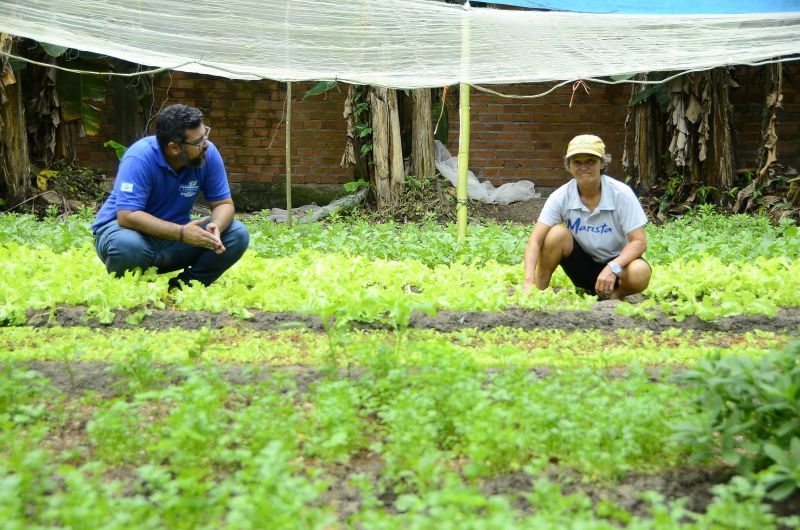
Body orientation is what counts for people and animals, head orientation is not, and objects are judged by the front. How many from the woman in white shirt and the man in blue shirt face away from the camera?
0

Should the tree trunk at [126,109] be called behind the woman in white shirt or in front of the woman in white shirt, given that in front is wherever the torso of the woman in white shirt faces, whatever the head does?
behind

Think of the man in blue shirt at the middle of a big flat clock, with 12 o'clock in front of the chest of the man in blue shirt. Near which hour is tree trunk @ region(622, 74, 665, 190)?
The tree trunk is roughly at 9 o'clock from the man in blue shirt.

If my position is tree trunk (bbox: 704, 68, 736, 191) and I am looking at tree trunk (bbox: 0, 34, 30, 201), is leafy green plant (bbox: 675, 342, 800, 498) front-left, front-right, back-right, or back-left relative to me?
front-left

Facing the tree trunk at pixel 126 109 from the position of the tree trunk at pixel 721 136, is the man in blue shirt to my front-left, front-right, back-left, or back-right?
front-left

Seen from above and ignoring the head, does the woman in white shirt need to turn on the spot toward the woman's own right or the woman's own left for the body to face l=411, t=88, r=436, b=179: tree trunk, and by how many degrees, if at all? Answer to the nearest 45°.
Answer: approximately 180°

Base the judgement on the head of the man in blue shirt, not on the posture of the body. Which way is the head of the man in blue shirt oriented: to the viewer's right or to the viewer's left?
to the viewer's right

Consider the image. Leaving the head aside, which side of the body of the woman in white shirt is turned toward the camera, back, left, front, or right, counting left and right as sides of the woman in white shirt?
front

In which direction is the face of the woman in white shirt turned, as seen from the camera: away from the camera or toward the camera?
toward the camera

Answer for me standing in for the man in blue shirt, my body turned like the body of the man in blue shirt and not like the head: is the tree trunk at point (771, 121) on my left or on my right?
on my left

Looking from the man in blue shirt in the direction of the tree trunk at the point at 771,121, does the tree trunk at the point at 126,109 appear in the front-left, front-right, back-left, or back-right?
front-left

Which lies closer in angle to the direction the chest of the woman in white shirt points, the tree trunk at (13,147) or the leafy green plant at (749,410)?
the leafy green plant

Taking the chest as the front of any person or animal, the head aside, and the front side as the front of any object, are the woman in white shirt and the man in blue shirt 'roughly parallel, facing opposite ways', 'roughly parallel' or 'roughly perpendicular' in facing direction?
roughly perpendicular

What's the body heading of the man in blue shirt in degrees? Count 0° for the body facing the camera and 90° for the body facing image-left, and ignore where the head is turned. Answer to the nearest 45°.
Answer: approximately 315°
